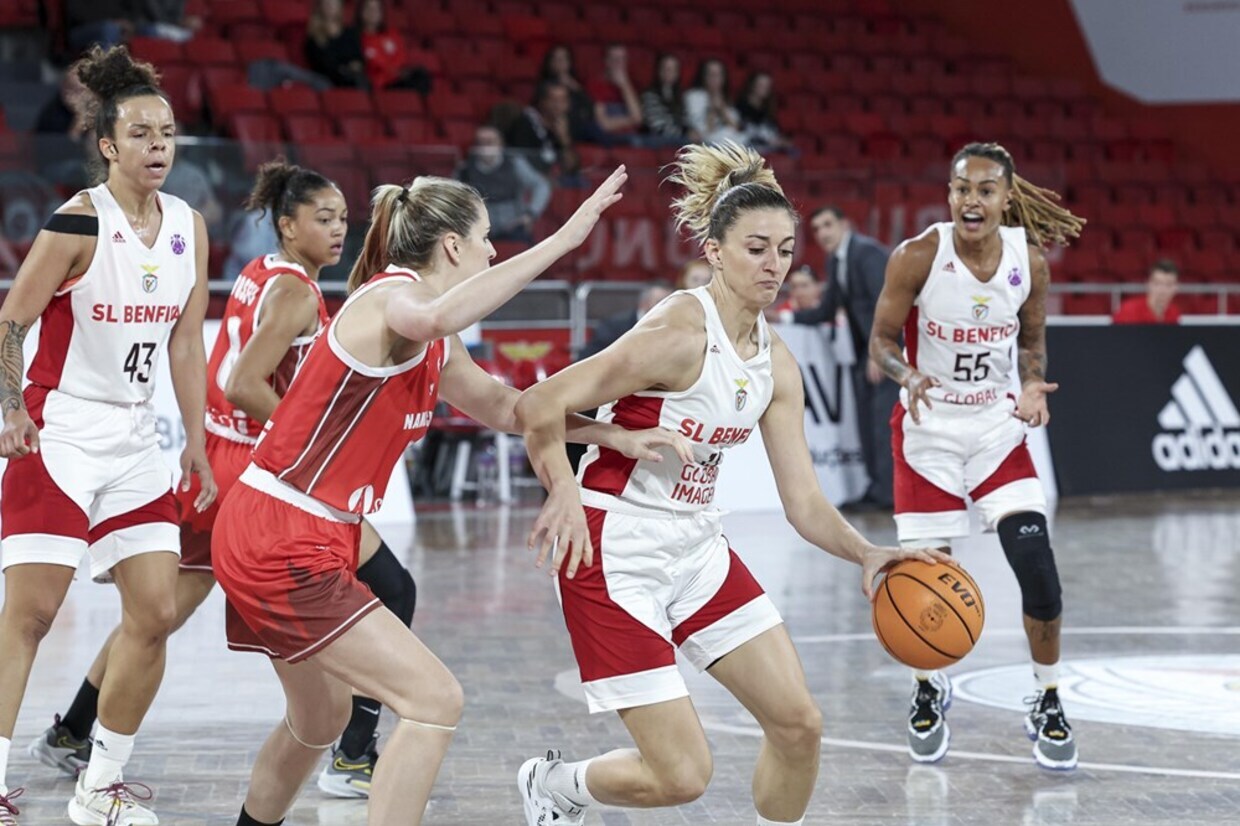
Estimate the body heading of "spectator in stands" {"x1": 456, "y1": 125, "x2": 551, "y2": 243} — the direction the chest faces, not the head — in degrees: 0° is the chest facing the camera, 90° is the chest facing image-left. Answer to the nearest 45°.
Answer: approximately 0°

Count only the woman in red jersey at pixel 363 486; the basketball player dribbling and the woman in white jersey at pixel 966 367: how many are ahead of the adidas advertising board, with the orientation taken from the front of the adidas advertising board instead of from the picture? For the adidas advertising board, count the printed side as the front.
3

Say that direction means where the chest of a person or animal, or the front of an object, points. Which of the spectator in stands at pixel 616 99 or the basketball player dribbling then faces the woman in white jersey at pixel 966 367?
the spectator in stands

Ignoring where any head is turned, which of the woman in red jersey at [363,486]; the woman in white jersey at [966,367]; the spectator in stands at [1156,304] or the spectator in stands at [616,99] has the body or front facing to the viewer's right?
the woman in red jersey

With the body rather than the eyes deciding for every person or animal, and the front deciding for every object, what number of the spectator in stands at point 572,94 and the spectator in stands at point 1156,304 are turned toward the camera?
2

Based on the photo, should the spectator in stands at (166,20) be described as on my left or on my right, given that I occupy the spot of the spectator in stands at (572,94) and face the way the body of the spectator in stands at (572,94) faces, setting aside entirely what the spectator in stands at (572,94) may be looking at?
on my right

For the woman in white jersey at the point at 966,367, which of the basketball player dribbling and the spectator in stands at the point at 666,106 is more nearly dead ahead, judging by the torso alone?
the basketball player dribbling
